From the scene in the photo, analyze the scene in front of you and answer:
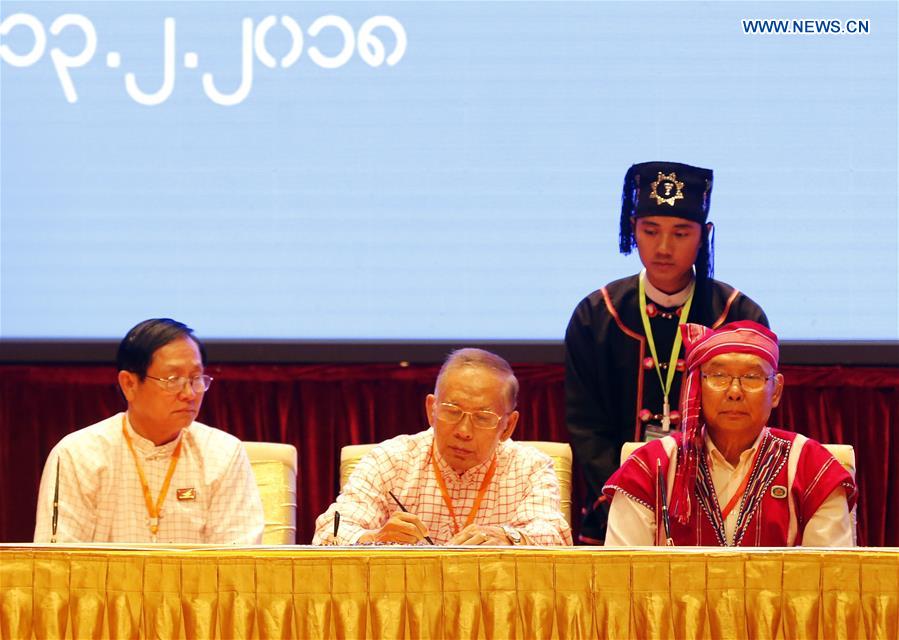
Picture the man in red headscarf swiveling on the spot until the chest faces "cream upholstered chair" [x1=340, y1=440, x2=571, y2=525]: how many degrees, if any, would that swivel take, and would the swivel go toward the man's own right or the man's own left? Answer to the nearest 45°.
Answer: approximately 135° to the man's own right

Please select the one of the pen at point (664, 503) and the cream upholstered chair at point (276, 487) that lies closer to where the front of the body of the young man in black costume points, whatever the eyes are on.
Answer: the pen

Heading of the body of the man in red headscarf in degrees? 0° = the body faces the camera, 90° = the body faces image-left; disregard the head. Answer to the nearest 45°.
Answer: approximately 0°

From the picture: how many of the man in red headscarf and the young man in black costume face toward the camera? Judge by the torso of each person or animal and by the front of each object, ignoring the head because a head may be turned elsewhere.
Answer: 2

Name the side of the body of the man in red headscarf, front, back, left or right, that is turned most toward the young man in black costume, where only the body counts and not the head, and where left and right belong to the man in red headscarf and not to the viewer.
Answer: back

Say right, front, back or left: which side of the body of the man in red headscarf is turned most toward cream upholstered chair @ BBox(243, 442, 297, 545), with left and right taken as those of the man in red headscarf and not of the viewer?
right

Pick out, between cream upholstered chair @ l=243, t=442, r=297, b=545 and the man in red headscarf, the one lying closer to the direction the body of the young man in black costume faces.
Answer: the man in red headscarf

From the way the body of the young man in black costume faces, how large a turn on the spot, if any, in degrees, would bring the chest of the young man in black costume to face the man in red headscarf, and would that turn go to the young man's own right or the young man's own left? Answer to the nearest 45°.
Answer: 0° — they already face them

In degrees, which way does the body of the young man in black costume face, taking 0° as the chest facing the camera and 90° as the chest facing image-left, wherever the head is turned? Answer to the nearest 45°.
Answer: approximately 0°
